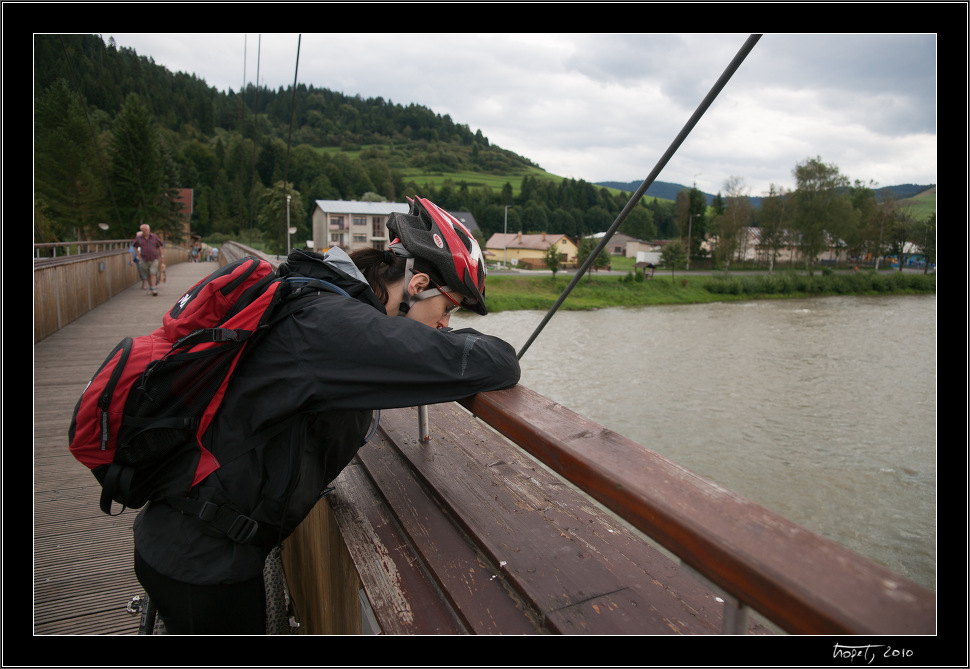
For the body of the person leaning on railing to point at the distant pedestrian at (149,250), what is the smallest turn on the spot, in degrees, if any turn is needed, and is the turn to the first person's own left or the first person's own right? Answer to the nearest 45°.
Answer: approximately 90° to the first person's own left

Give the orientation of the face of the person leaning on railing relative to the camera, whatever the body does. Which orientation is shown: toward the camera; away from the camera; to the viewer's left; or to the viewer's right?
to the viewer's right

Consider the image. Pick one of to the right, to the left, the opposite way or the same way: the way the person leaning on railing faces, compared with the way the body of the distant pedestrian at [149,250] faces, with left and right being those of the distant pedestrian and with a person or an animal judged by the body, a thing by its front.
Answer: to the left

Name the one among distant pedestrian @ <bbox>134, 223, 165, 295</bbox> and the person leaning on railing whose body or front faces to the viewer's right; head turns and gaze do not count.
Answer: the person leaning on railing

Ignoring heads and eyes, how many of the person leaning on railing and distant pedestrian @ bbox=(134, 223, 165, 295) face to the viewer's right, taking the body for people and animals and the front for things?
1

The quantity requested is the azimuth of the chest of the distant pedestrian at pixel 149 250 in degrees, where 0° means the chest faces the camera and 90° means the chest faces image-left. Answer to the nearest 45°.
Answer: approximately 0°

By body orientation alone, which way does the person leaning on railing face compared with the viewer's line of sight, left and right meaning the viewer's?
facing to the right of the viewer

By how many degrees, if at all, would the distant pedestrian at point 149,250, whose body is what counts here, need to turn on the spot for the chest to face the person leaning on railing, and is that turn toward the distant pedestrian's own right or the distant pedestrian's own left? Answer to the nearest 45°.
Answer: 0° — they already face them
